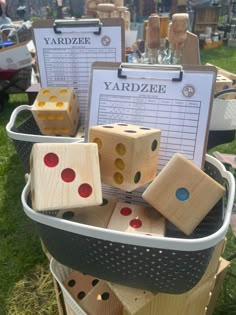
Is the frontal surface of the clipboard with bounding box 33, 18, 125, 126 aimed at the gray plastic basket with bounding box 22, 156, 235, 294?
yes

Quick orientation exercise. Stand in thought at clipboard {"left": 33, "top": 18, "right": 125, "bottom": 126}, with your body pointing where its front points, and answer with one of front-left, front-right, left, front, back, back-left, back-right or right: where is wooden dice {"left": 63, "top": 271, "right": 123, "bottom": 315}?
front

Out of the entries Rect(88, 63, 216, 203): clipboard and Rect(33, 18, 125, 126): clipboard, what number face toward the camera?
2

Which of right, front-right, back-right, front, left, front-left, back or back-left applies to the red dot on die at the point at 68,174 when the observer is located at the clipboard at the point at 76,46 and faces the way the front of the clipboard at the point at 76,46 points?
front

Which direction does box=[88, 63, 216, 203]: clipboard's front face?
toward the camera

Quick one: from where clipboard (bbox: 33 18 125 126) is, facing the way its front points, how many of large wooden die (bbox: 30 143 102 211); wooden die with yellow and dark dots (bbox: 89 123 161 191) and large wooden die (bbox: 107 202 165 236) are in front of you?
3

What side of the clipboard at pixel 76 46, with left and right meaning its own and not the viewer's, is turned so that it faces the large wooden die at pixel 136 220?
front

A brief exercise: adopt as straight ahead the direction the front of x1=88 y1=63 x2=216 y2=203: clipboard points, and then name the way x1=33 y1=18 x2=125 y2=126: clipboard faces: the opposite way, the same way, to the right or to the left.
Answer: the same way

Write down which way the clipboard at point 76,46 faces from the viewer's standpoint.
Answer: facing the viewer

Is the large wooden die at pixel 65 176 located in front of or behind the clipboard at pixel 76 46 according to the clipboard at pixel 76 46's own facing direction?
in front

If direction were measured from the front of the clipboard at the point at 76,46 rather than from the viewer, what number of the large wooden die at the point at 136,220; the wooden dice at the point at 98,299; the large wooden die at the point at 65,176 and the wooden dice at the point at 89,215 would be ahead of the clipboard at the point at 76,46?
4
